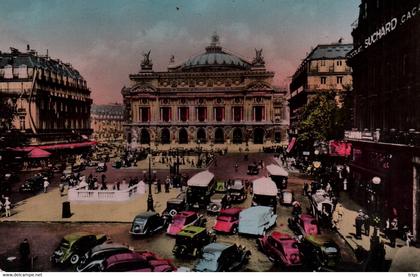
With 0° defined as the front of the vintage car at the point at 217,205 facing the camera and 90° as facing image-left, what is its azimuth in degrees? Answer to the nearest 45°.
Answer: approximately 45°

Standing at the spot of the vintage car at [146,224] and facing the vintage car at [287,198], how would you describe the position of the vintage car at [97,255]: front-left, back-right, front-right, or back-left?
back-right

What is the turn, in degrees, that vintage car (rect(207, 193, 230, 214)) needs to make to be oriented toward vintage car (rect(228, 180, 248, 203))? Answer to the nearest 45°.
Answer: approximately 180°
